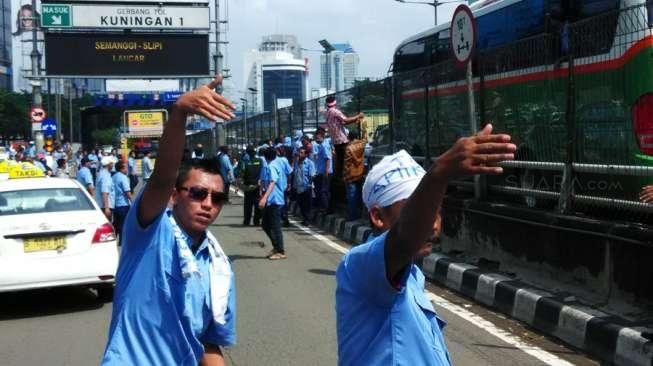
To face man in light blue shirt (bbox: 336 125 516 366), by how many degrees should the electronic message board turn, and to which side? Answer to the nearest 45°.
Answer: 0° — it already faces them

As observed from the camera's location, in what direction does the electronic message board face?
facing the viewer

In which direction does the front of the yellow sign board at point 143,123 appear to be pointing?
toward the camera

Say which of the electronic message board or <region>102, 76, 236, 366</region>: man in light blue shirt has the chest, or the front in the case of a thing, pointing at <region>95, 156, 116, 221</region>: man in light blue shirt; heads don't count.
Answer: the electronic message board

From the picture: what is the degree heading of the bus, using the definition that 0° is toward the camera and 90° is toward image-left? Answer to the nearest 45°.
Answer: approximately 135°

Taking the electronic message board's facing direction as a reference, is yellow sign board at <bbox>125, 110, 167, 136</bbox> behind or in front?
behind

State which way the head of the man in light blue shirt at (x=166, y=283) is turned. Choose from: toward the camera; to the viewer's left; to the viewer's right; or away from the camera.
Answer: toward the camera

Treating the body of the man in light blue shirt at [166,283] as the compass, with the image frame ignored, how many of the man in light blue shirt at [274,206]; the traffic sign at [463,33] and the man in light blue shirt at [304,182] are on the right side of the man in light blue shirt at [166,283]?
0
